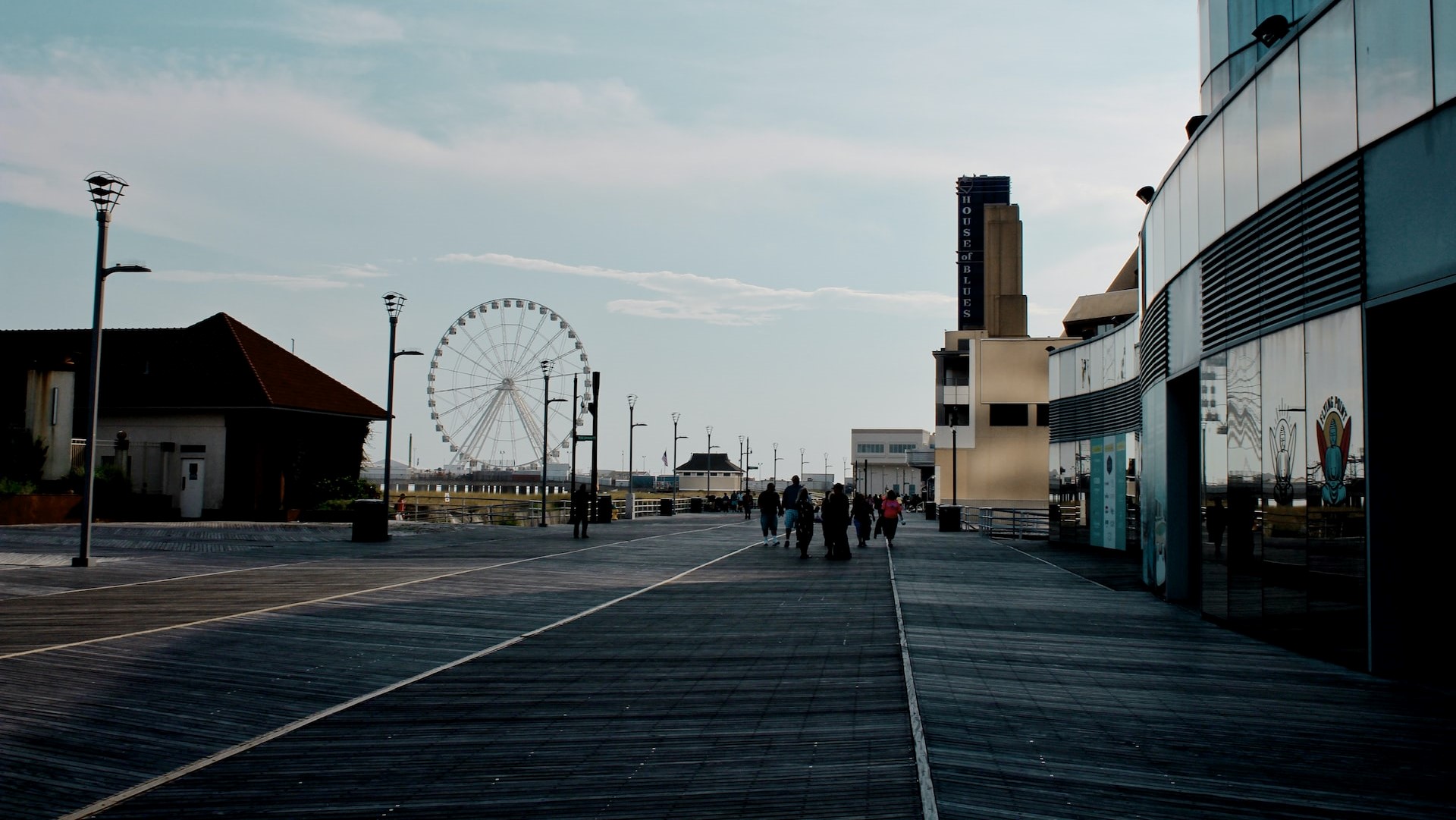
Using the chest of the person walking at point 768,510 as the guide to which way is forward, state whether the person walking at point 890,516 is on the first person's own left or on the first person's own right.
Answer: on the first person's own right

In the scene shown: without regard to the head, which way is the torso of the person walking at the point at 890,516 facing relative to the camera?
away from the camera

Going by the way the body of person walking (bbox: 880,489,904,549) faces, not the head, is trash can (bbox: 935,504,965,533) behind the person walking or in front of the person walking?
in front

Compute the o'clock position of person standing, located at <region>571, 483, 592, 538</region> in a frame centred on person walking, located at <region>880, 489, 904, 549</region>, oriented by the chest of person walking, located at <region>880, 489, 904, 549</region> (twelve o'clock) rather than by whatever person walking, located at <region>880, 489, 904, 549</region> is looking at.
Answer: person standing, located at <region>571, 483, 592, 538</region> is roughly at 9 o'clock from person walking, located at <region>880, 489, 904, 549</region>.

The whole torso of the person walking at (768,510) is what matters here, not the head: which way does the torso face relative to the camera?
away from the camera
